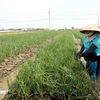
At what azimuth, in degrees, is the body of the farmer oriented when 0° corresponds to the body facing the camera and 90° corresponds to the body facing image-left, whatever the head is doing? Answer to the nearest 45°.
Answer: approximately 45°
